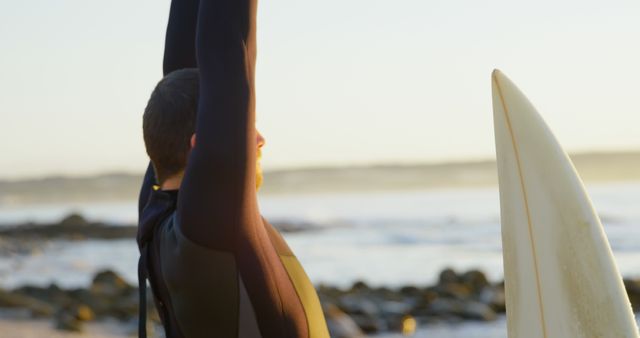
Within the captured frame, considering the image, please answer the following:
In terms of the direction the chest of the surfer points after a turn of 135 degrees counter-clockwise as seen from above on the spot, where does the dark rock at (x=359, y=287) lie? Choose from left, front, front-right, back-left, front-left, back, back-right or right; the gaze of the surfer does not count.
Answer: front-right

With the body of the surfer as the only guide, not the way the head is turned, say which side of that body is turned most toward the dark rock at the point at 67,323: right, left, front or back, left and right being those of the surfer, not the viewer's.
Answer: left

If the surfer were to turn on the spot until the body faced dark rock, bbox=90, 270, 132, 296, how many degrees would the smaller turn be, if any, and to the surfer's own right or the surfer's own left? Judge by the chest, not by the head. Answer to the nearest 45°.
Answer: approximately 90° to the surfer's own left

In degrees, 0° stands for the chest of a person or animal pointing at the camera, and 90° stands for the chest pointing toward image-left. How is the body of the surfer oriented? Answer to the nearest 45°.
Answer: approximately 270°

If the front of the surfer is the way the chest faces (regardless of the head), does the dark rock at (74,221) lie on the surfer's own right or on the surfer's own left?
on the surfer's own left

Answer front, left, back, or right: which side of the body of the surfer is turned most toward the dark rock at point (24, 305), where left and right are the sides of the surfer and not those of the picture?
left

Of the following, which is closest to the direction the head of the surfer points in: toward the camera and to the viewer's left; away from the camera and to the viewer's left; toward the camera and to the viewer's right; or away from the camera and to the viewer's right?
away from the camera and to the viewer's right

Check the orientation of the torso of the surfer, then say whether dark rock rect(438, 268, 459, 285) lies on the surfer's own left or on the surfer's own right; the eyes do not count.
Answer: on the surfer's own left

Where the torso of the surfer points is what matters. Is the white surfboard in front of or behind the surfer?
in front
